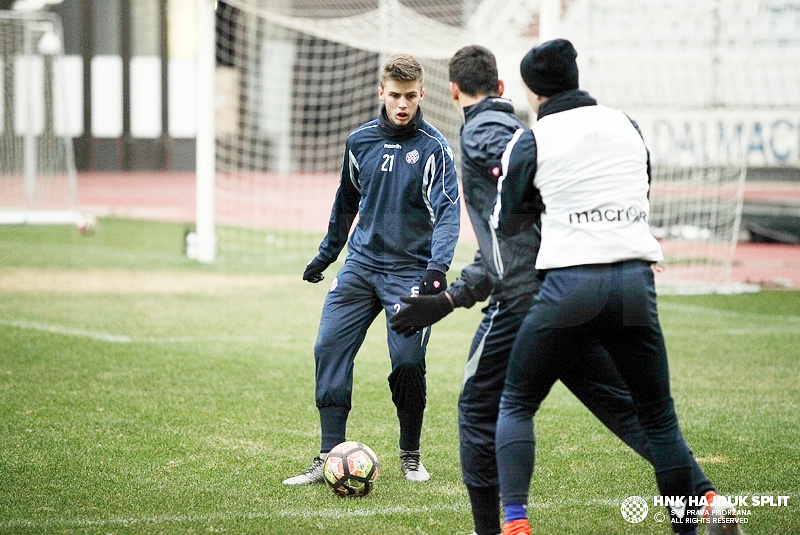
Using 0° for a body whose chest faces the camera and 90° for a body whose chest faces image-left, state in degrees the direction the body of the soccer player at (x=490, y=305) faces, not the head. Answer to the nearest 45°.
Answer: approximately 135°

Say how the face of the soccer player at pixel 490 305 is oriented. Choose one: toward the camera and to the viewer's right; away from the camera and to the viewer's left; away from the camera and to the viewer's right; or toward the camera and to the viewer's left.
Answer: away from the camera and to the viewer's left
